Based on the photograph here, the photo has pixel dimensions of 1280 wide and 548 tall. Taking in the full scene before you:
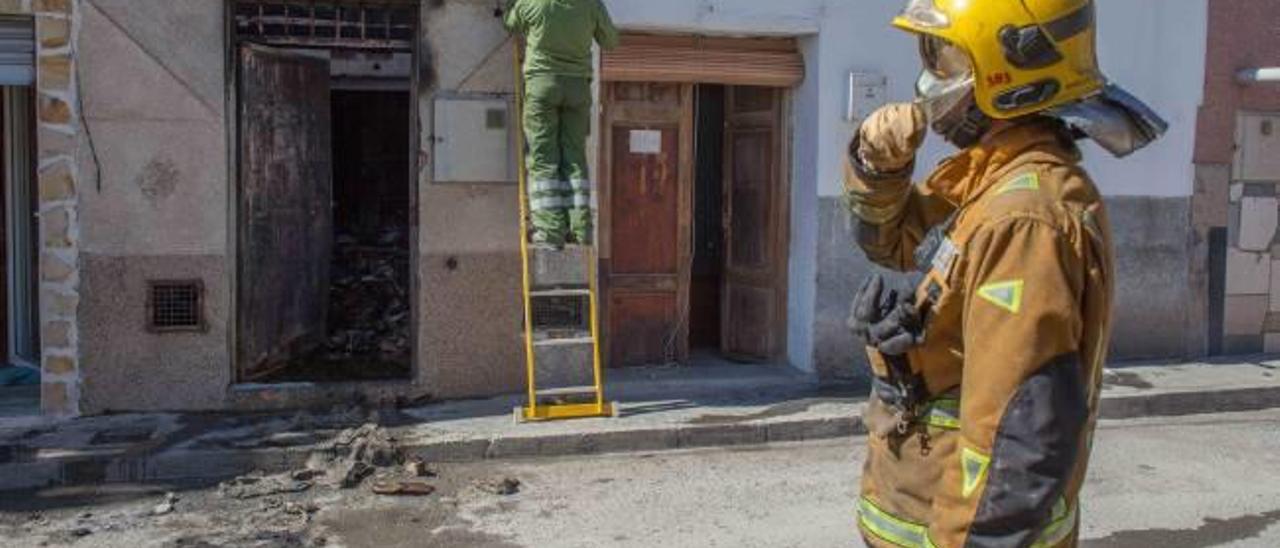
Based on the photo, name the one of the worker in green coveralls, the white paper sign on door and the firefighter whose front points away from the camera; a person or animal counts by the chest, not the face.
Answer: the worker in green coveralls

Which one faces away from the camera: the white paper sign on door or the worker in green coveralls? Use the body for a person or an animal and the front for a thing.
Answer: the worker in green coveralls

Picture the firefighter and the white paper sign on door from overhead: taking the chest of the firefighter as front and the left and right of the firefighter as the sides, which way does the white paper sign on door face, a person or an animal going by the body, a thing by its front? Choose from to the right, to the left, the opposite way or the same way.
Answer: to the left

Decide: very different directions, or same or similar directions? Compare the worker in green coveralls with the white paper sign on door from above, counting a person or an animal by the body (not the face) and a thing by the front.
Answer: very different directions

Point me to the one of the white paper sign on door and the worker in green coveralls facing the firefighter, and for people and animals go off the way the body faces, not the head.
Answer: the white paper sign on door

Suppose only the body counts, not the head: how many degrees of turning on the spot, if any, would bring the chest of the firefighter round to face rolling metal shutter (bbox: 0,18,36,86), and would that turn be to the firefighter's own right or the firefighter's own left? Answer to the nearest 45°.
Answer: approximately 45° to the firefighter's own right

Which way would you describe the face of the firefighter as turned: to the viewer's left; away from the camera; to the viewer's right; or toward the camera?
to the viewer's left

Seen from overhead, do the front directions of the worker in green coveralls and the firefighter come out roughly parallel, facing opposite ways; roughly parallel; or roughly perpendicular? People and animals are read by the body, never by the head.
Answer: roughly perpendicular

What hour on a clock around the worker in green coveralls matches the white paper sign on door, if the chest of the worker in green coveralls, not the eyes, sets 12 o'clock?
The white paper sign on door is roughly at 1 o'clock from the worker in green coveralls.

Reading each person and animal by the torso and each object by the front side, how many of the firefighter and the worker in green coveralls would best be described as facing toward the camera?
0

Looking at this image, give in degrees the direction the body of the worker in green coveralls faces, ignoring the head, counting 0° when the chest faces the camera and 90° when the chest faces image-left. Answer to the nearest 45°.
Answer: approximately 180°

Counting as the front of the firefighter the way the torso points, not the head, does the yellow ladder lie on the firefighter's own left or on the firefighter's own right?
on the firefighter's own right

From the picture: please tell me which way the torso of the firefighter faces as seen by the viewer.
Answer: to the viewer's left

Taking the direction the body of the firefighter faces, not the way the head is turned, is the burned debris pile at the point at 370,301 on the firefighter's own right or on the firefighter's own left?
on the firefighter's own right

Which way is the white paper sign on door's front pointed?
toward the camera

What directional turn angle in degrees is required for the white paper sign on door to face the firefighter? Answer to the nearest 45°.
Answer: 0° — it already faces them

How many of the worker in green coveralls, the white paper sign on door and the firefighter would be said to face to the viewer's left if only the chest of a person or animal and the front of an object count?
1
